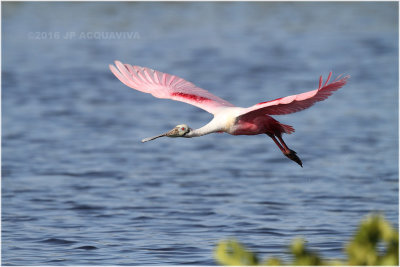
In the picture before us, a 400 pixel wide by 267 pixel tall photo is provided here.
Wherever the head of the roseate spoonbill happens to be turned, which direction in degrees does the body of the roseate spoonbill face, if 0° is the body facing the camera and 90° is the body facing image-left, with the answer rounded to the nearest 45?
approximately 45°
